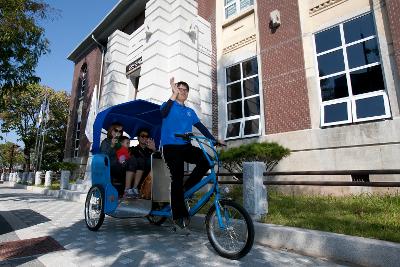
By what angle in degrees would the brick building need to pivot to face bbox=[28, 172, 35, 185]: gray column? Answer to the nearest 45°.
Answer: approximately 90° to its right

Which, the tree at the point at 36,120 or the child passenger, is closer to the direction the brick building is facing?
the child passenger

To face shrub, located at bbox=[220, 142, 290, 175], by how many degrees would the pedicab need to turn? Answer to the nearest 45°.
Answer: approximately 90° to its left

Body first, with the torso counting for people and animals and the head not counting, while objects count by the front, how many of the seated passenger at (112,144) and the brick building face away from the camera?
0

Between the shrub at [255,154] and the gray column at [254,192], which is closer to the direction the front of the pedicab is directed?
the gray column

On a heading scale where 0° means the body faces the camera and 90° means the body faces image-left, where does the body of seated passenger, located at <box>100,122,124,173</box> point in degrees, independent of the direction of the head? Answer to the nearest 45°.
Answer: approximately 315°

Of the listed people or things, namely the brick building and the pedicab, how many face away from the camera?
0

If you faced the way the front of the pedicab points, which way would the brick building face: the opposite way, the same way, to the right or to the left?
to the right

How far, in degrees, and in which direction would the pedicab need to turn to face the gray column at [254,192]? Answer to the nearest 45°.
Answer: approximately 45° to its left

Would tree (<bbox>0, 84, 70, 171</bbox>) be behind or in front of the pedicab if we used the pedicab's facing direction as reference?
behind

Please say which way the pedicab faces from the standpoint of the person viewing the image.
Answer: facing the viewer and to the right of the viewer
